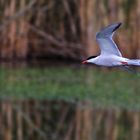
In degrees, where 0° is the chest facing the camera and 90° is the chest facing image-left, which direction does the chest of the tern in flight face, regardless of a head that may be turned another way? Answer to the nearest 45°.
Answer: approximately 90°
